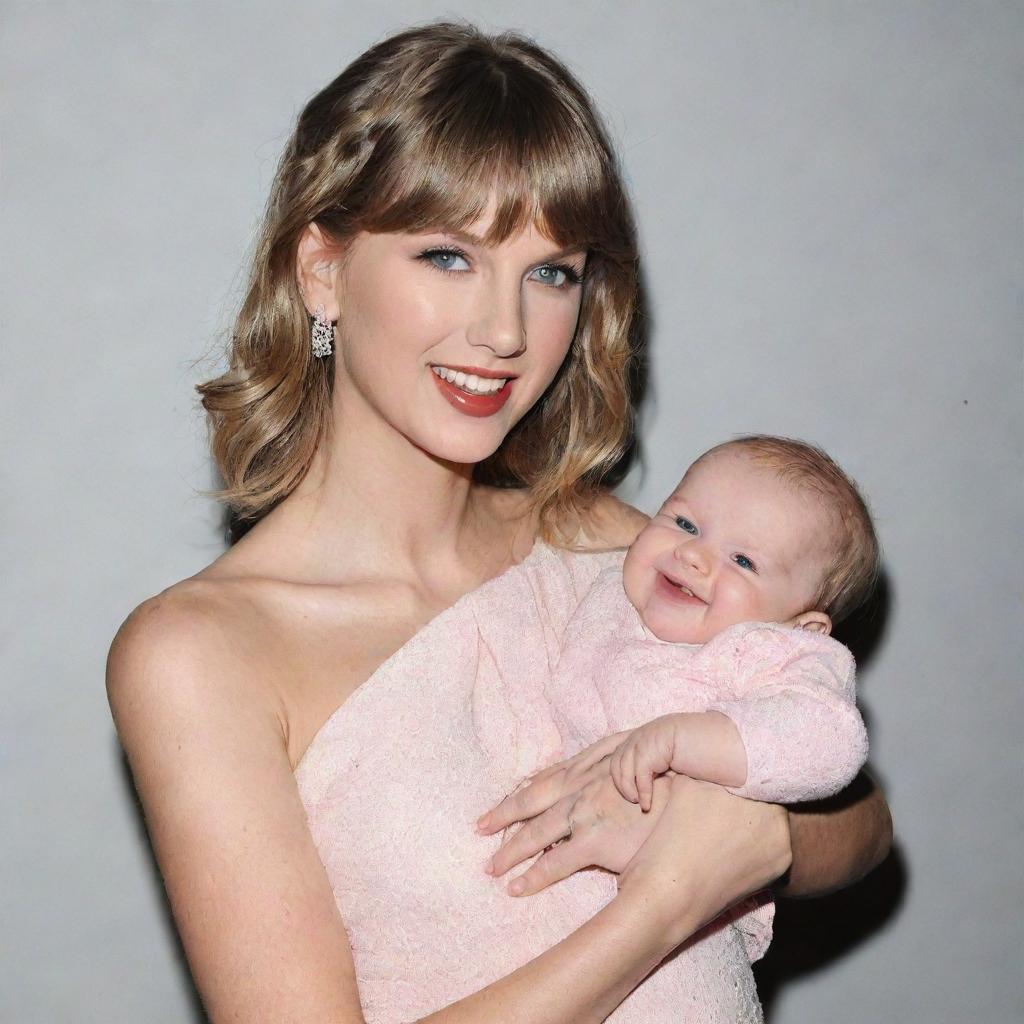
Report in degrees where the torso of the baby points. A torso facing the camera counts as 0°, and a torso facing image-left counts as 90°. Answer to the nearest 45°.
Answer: approximately 45°
